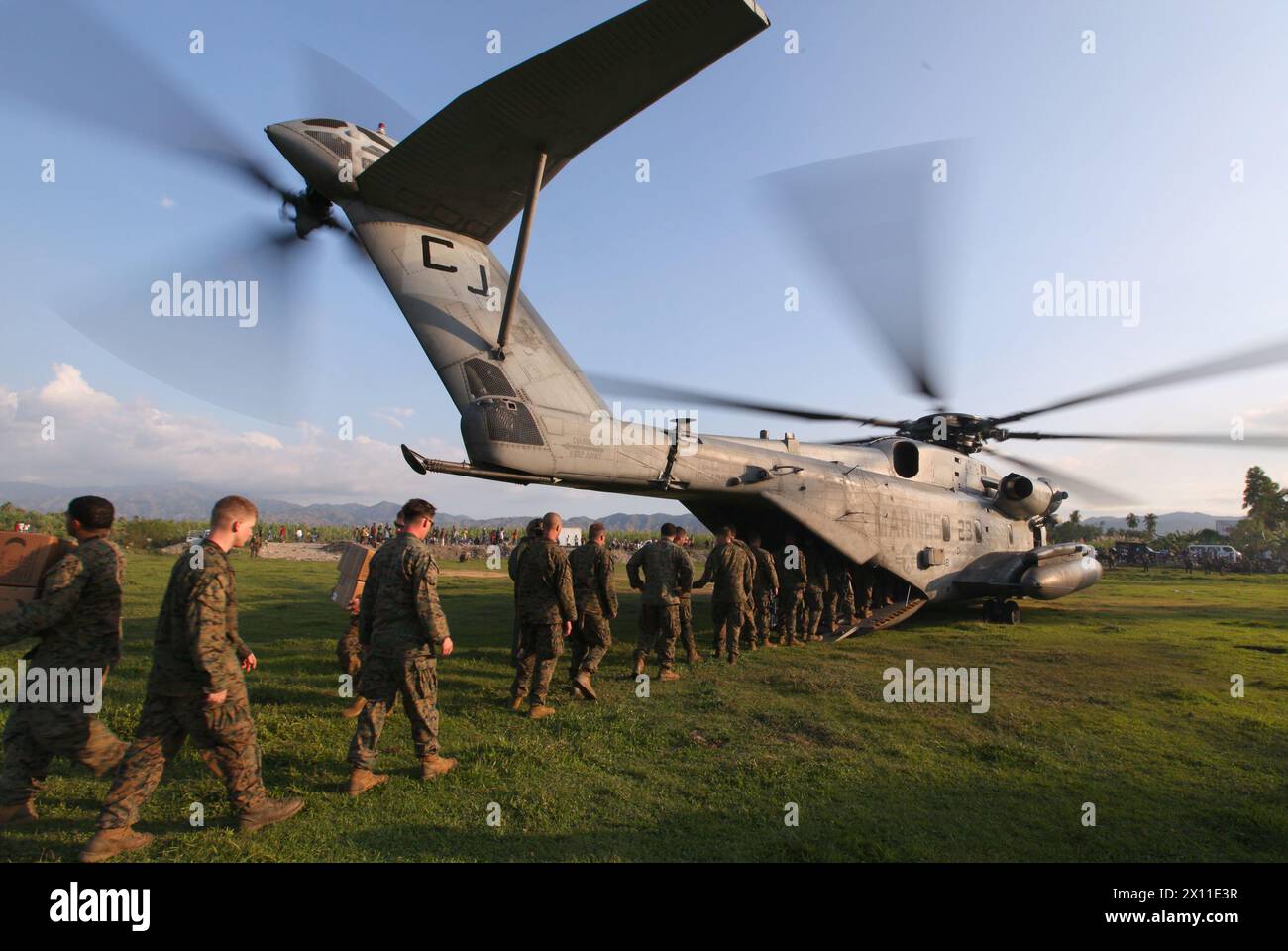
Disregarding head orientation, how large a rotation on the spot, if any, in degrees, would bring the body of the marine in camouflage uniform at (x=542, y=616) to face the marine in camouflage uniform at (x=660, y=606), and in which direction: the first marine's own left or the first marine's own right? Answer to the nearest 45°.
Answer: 0° — they already face them

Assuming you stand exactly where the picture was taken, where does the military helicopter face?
facing away from the viewer and to the right of the viewer

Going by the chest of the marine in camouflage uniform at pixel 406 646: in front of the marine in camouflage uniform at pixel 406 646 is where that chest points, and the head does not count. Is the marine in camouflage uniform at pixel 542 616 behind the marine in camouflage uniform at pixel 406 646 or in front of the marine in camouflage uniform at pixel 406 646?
in front

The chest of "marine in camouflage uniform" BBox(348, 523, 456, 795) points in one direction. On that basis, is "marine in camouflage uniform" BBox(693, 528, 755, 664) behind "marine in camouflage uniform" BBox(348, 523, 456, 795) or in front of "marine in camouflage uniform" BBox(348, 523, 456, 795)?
in front

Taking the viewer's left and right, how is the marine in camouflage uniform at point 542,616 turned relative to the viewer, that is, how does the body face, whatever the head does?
facing away from the viewer and to the right of the viewer

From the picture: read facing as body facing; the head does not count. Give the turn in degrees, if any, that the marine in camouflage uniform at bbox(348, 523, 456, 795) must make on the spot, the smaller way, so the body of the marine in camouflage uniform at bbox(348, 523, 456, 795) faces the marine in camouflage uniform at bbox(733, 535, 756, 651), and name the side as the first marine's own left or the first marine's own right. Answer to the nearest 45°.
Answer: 0° — they already face them

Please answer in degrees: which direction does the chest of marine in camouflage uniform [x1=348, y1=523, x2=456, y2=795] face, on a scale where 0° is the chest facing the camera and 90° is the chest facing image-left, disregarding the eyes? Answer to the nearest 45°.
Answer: approximately 225°
